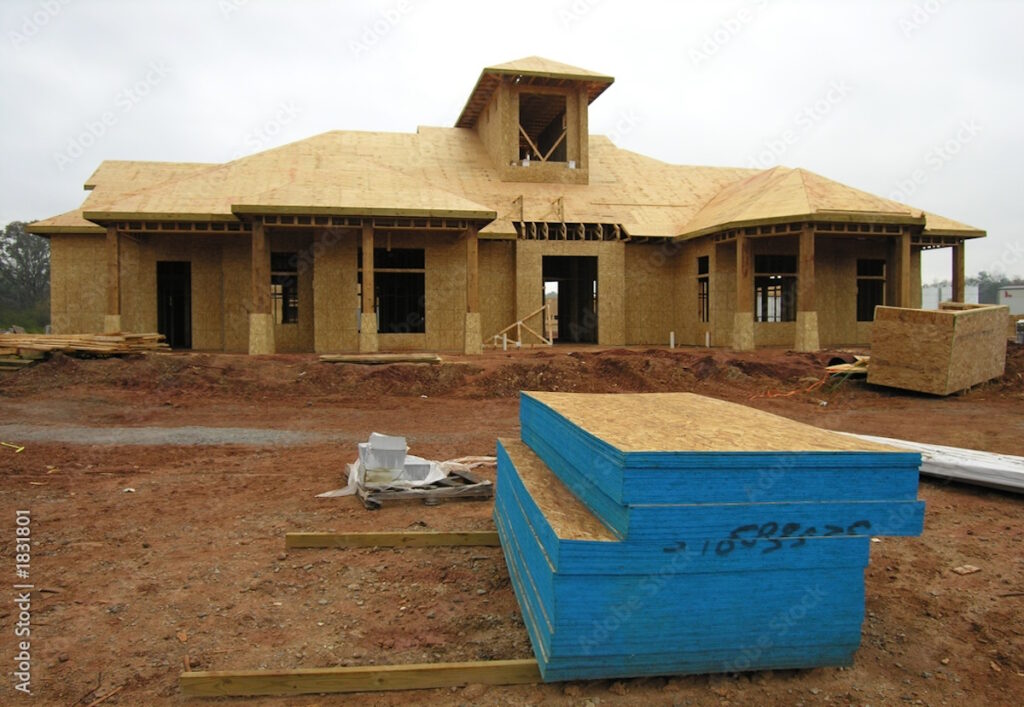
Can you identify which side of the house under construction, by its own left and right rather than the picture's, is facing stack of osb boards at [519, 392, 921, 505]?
front

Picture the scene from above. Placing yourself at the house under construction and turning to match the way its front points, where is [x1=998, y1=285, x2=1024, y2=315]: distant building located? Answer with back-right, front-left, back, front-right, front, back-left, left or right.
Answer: back-left

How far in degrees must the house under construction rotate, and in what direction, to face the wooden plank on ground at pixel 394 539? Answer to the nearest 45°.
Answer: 0° — it already faces it

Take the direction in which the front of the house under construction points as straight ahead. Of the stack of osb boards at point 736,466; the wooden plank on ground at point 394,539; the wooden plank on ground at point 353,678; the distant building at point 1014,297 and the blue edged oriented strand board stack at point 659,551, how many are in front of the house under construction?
4

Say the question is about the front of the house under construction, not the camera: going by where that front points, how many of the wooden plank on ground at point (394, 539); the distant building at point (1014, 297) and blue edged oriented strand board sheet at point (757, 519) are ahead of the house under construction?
2

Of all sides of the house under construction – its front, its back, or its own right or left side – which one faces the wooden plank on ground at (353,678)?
front

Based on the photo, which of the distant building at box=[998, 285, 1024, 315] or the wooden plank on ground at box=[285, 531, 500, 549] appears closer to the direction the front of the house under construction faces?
the wooden plank on ground

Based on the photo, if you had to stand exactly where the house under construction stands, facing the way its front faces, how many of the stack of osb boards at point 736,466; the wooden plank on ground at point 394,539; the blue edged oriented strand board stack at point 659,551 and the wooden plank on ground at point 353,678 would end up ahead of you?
4

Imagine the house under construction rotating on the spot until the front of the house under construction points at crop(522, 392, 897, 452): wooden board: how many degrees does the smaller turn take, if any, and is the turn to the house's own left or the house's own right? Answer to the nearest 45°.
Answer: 0° — it already faces it

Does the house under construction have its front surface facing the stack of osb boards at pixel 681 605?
yes

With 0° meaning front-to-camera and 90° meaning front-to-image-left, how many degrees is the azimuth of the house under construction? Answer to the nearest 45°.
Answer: approximately 0°

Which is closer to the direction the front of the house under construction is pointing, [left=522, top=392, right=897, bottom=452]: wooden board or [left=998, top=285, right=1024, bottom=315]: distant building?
the wooden board

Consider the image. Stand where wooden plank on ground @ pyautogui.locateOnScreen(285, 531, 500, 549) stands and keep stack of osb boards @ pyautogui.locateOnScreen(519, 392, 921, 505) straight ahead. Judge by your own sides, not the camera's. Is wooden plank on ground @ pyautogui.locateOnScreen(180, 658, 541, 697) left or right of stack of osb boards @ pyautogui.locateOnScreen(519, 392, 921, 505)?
right

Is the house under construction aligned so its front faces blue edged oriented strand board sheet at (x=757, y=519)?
yes

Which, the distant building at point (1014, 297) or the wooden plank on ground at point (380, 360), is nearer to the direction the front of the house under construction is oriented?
the wooden plank on ground
